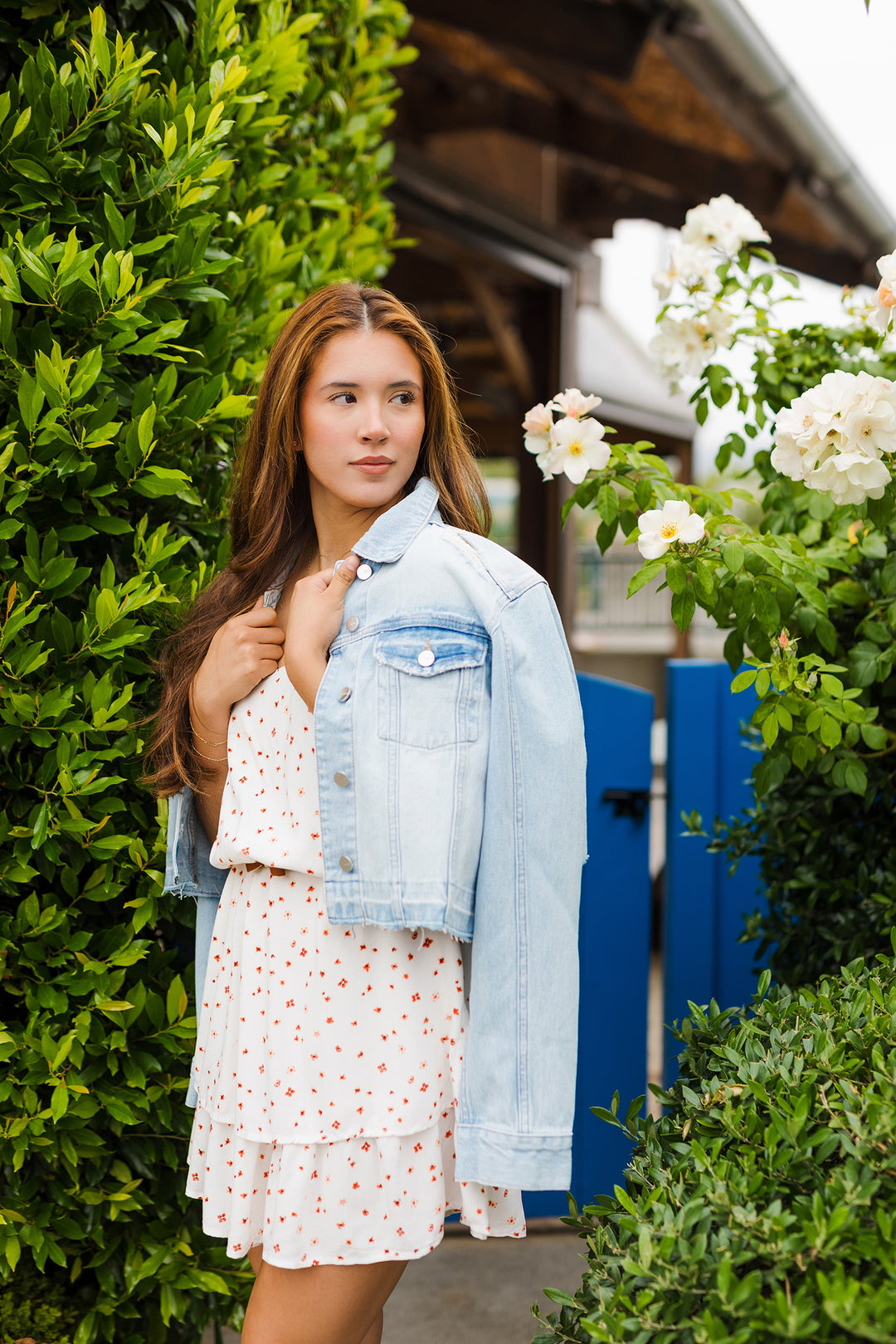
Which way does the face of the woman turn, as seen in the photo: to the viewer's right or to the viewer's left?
to the viewer's right

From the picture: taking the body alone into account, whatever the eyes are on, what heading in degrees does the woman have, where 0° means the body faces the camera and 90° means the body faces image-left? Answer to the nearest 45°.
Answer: approximately 45°

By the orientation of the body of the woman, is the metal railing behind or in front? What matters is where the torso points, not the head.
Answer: behind

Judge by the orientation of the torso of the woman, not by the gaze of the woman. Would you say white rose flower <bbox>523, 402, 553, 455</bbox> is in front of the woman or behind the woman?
behind

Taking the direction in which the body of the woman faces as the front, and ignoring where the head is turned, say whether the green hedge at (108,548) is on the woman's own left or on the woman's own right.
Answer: on the woman's own right

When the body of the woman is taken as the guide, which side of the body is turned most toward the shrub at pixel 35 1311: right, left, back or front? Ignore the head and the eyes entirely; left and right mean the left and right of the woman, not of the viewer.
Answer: right

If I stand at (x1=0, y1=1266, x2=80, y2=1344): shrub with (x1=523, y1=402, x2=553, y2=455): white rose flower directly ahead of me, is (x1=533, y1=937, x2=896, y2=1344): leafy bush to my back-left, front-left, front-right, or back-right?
front-right
